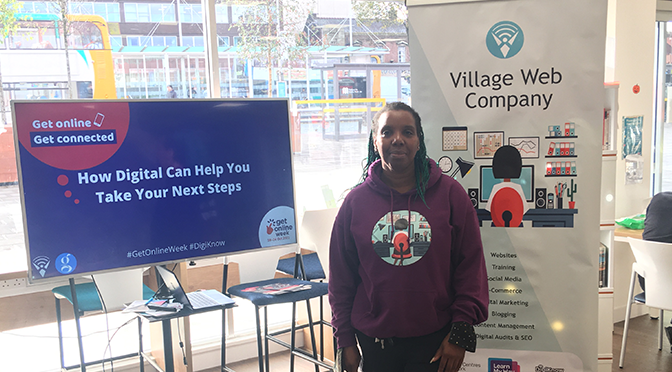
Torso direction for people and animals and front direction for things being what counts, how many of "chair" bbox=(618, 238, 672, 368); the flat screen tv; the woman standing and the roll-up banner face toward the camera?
3

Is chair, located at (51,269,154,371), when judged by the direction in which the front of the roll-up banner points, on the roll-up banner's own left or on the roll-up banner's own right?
on the roll-up banner's own right

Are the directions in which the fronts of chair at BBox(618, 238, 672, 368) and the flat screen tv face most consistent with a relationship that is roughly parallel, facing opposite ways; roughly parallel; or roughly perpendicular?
roughly parallel, facing opposite ways

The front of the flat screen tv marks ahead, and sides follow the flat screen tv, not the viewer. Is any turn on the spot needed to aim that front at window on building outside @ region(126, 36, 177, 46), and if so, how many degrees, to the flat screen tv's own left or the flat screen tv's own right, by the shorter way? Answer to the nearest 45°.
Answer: approximately 180°

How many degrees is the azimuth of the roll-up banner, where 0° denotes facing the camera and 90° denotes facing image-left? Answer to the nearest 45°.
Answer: approximately 0°

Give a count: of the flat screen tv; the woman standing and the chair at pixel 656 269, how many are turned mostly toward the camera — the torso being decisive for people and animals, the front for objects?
2

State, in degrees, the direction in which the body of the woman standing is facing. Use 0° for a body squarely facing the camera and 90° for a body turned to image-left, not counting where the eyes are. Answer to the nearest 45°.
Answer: approximately 0°
